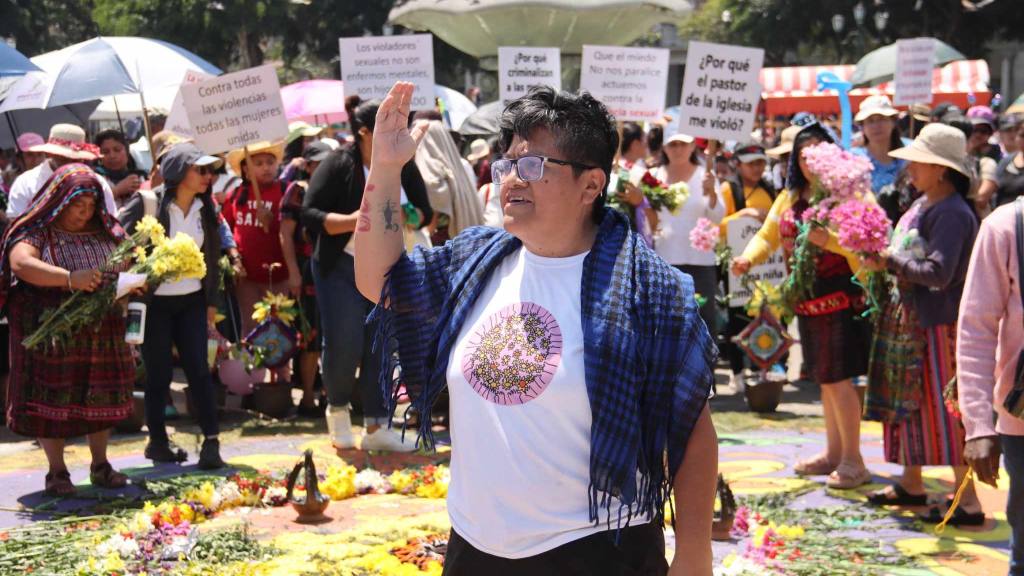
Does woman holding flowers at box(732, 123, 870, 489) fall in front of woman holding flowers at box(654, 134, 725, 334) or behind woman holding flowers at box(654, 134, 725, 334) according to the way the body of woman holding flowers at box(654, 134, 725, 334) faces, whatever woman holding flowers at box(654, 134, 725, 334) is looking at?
in front

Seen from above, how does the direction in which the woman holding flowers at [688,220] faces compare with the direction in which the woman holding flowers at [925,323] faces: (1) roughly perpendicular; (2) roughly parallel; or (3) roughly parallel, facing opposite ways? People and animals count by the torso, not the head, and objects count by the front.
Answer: roughly perpendicular

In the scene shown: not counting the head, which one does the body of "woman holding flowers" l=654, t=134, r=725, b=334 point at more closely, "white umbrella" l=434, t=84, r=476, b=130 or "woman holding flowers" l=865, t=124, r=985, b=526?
the woman holding flowers

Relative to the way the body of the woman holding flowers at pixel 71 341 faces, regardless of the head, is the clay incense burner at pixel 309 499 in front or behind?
in front

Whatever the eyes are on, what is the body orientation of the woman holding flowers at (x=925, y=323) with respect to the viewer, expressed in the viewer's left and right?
facing to the left of the viewer

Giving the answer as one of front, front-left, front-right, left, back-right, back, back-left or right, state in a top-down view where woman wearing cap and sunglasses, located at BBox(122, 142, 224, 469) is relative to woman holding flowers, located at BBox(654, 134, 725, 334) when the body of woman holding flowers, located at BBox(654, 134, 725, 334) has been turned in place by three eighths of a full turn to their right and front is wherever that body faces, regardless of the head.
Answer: left

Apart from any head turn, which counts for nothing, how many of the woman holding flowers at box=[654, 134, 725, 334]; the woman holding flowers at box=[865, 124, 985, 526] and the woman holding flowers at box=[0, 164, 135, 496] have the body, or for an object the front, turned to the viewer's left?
1

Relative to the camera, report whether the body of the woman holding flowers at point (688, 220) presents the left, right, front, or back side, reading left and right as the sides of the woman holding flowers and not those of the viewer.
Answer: front

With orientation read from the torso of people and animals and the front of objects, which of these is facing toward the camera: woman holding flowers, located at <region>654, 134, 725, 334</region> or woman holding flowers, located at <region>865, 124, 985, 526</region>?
woman holding flowers, located at <region>654, 134, 725, 334</region>

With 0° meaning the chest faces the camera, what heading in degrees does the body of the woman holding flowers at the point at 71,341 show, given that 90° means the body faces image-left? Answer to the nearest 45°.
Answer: approximately 315°

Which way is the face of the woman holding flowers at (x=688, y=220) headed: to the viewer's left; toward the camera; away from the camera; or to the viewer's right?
toward the camera

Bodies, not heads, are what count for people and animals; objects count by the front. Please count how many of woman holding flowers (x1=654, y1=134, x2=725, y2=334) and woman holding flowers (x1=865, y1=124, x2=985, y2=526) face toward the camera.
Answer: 1
